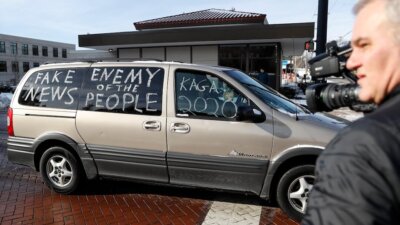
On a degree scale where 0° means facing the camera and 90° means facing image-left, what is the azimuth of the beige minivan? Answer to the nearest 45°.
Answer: approximately 270°

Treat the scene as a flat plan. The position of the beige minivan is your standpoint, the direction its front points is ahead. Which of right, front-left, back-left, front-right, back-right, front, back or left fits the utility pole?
front-left
